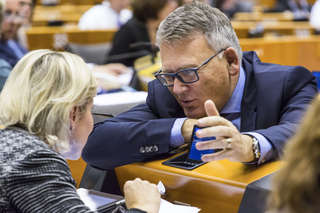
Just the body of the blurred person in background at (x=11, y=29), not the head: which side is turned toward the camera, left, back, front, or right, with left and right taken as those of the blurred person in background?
front

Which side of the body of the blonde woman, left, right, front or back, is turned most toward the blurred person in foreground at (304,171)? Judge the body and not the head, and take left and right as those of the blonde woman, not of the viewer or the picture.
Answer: right

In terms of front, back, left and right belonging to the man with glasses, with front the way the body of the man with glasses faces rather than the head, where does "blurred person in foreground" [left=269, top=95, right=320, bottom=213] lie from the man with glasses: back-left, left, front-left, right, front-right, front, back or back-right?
front-left

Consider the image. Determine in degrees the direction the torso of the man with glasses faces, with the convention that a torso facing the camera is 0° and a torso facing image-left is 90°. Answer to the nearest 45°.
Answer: approximately 45°

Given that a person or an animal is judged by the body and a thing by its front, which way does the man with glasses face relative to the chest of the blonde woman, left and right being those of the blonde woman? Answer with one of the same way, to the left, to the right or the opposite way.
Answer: the opposite way

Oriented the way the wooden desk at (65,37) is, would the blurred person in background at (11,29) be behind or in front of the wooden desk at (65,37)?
in front

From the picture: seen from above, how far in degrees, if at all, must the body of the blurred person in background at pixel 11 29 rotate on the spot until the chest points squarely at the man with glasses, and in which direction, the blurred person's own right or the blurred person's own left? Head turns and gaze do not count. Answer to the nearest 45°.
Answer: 0° — they already face them

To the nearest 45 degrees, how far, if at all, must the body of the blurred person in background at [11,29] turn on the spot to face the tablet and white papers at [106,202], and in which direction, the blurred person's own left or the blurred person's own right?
0° — they already face it
